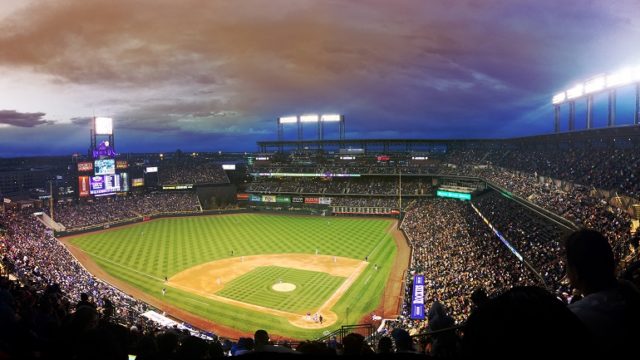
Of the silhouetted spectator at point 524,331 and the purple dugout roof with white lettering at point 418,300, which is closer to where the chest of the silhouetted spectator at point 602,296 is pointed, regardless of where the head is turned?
the purple dugout roof with white lettering

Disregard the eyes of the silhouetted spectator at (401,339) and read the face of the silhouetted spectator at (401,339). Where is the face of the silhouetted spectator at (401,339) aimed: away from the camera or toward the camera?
away from the camera

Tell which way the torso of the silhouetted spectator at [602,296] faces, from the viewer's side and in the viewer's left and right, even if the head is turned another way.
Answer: facing away from the viewer and to the left of the viewer

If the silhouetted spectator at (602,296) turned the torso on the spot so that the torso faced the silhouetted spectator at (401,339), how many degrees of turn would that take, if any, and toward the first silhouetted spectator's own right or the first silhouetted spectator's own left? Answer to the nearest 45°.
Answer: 0° — they already face them

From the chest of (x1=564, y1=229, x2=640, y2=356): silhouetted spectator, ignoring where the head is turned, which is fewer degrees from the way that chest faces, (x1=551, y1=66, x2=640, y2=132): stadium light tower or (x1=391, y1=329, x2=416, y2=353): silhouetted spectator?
the silhouetted spectator

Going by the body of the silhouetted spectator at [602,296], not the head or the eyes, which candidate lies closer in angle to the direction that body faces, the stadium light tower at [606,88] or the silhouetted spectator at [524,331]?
the stadium light tower

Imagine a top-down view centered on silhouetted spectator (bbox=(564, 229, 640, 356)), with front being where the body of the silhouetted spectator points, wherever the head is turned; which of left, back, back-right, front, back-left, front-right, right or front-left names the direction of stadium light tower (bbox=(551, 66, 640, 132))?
front-right

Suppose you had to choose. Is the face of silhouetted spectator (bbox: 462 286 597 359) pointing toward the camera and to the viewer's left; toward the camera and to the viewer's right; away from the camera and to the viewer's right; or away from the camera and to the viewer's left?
away from the camera and to the viewer's left
